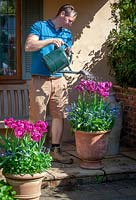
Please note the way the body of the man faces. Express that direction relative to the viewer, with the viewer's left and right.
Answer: facing the viewer and to the right of the viewer

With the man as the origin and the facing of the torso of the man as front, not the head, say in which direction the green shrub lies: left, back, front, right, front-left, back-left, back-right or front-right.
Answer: left

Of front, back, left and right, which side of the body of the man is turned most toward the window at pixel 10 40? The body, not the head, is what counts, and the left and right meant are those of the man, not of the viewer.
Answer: back

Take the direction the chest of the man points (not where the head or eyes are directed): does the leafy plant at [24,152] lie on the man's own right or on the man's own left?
on the man's own right
